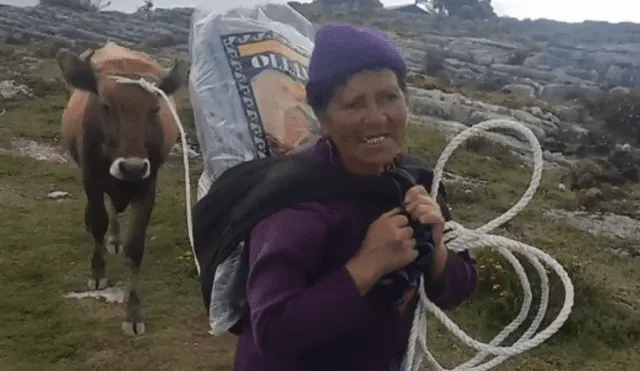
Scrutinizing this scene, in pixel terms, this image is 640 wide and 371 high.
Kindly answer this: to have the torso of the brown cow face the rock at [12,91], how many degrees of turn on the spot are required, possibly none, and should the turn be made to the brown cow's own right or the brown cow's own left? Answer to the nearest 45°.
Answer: approximately 180°

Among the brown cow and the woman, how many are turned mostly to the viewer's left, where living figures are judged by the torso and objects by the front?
0

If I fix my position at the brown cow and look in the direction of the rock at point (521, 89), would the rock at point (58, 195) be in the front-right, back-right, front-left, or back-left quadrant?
front-left

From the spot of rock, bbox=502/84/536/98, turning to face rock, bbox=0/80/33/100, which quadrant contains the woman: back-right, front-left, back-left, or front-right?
front-left

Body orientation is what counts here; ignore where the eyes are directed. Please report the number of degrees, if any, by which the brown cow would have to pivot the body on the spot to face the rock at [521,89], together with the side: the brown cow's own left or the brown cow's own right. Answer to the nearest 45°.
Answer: approximately 135° to the brown cow's own left

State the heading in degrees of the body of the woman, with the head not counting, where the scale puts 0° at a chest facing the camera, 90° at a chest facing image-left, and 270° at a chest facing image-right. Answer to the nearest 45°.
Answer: approximately 315°

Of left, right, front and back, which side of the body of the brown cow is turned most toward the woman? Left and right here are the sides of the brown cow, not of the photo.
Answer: front

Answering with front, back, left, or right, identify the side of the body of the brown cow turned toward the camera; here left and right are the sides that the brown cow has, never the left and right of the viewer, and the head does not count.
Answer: front

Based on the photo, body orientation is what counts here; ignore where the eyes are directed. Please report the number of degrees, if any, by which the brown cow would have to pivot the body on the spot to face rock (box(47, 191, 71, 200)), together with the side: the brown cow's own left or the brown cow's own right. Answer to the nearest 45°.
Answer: approximately 180°
